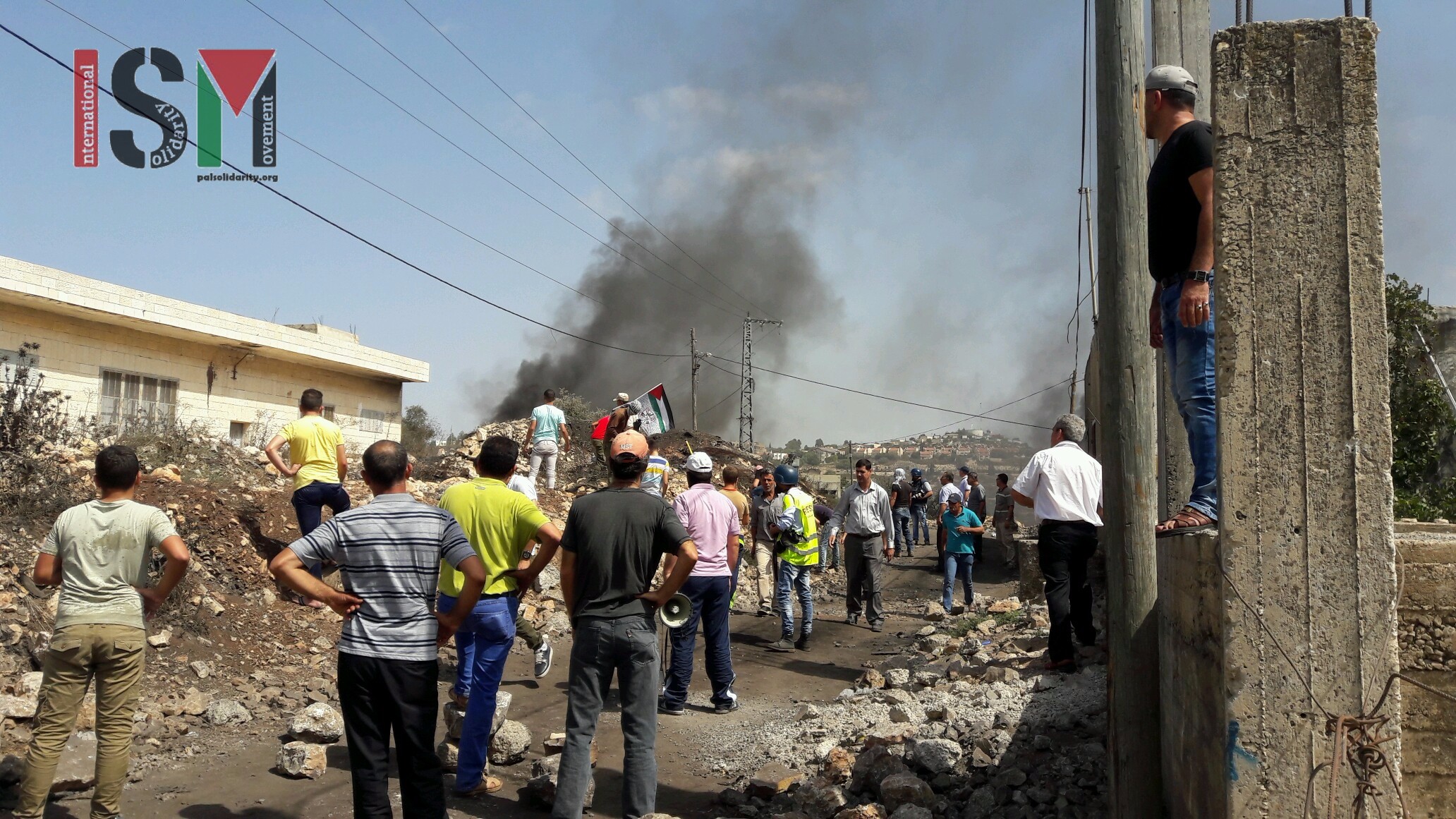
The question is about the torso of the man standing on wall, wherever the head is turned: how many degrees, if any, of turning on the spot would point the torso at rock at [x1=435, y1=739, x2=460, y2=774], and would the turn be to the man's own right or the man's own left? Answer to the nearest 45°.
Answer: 0° — they already face it

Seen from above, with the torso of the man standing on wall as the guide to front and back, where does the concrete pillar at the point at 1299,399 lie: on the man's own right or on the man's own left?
on the man's own left

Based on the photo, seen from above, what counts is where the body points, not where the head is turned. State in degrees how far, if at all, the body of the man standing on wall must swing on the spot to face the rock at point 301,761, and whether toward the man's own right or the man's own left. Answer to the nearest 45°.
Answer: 0° — they already face it

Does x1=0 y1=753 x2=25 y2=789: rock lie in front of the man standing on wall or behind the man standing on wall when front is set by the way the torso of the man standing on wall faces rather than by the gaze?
in front

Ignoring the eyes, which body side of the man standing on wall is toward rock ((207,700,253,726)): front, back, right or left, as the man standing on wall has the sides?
front

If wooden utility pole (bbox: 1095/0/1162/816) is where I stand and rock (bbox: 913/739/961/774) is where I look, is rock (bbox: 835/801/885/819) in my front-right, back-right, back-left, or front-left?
front-left

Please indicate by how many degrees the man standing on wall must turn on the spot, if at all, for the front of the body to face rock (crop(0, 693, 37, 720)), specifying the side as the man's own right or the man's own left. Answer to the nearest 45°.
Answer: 0° — they already face it

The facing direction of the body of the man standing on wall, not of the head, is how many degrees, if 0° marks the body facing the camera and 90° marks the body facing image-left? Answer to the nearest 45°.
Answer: approximately 90°

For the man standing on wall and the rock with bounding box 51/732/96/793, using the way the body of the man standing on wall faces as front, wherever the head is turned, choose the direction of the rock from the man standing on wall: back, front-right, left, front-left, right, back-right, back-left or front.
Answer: front

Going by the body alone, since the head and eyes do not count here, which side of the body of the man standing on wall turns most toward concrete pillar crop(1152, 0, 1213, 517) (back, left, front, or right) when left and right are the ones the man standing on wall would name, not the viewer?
right
